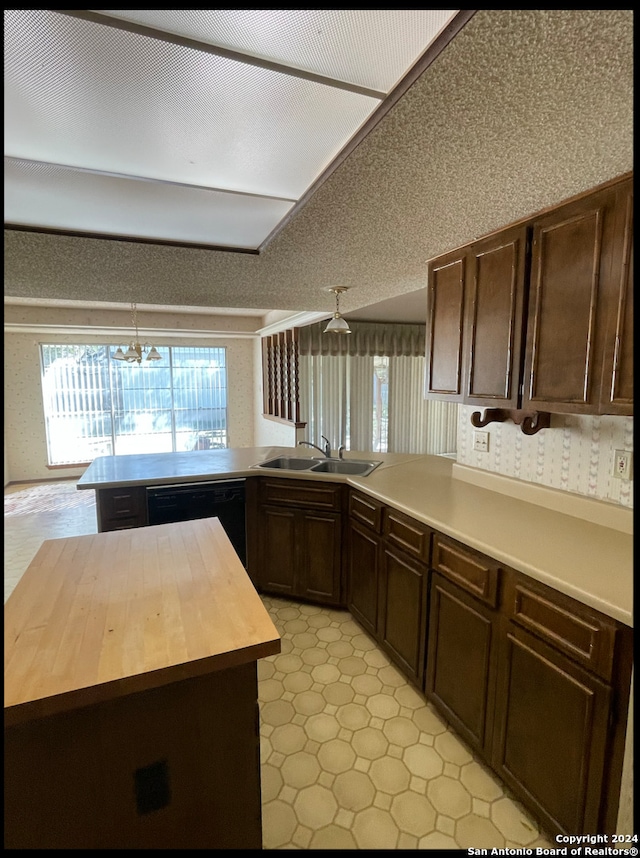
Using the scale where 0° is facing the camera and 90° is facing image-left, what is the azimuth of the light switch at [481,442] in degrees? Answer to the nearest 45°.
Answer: approximately 45°

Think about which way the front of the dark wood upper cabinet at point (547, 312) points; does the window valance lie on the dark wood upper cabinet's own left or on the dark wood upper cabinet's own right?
on the dark wood upper cabinet's own right

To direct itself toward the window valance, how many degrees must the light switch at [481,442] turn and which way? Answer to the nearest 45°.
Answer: approximately 90° to its right

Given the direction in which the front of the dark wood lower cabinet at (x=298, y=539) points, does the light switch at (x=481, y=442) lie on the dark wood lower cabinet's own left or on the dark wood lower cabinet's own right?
on the dark wood lower cabinet's own left

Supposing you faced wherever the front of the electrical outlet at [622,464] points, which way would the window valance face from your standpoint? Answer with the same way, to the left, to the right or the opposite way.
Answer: to the left

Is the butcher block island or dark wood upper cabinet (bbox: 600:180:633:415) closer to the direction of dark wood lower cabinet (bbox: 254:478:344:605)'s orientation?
the butcher block island

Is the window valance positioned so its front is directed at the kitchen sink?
yes

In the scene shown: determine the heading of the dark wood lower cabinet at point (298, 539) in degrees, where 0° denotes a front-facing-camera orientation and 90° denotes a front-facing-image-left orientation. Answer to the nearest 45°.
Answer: approximately 45°

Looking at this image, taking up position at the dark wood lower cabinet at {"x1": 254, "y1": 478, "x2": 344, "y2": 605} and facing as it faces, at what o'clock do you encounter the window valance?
The window valance is roughly at 5 o'clock from the dark wood lower cabinet.

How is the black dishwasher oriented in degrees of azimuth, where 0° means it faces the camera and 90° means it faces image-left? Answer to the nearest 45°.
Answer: approximately 0°

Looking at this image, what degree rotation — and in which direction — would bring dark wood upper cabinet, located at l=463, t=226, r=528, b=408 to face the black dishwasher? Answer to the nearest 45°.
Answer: approximately 45° to its right

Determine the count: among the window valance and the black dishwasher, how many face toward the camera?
2
